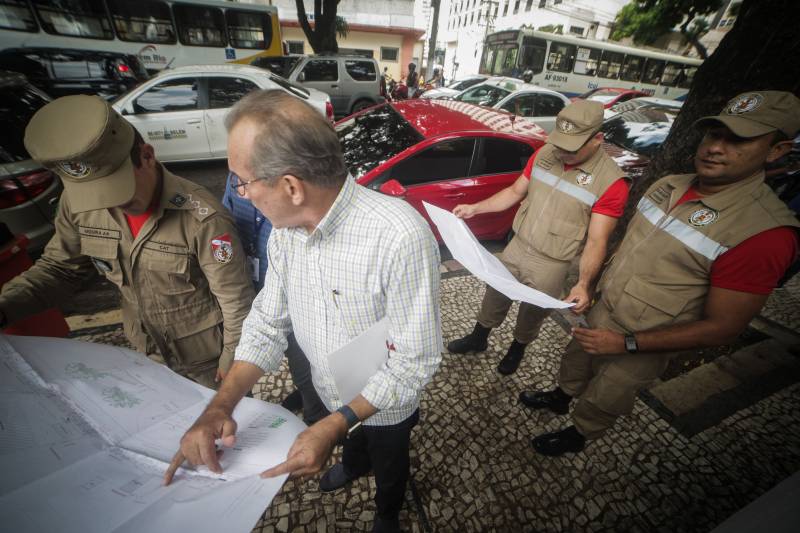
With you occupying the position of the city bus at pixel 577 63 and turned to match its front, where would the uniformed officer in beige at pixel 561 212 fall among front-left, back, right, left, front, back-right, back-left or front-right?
front-left

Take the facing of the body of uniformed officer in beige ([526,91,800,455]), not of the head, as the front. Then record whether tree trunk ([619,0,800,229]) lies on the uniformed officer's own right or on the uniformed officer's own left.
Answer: on the uniformed officer's own right

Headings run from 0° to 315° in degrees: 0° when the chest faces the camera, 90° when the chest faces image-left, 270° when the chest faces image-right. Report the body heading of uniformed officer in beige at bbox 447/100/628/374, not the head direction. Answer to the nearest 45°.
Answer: approximately 45°

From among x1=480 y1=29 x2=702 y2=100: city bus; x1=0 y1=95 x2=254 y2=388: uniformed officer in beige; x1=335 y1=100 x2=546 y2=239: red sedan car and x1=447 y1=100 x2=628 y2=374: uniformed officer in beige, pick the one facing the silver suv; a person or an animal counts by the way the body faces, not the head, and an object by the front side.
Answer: the city bus

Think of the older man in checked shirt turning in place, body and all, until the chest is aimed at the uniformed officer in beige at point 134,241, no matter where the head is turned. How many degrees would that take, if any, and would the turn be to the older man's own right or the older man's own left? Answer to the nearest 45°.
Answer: approximately 90° to the older man's own right

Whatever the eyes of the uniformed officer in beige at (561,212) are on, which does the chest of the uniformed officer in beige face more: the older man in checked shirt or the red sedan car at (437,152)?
the older man in checked shirt

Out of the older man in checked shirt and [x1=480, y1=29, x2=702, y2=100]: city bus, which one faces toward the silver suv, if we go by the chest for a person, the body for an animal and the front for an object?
the city bus

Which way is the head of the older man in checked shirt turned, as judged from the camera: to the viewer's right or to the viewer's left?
to the viewer's left

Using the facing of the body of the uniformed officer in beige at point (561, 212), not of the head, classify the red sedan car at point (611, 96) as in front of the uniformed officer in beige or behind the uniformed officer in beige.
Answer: behind

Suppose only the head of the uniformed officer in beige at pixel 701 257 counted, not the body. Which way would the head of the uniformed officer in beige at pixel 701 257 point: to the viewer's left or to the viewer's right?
to the viewer's left

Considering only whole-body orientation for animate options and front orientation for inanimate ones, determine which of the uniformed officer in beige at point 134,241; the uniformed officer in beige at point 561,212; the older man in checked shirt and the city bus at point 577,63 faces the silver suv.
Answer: the city bus
